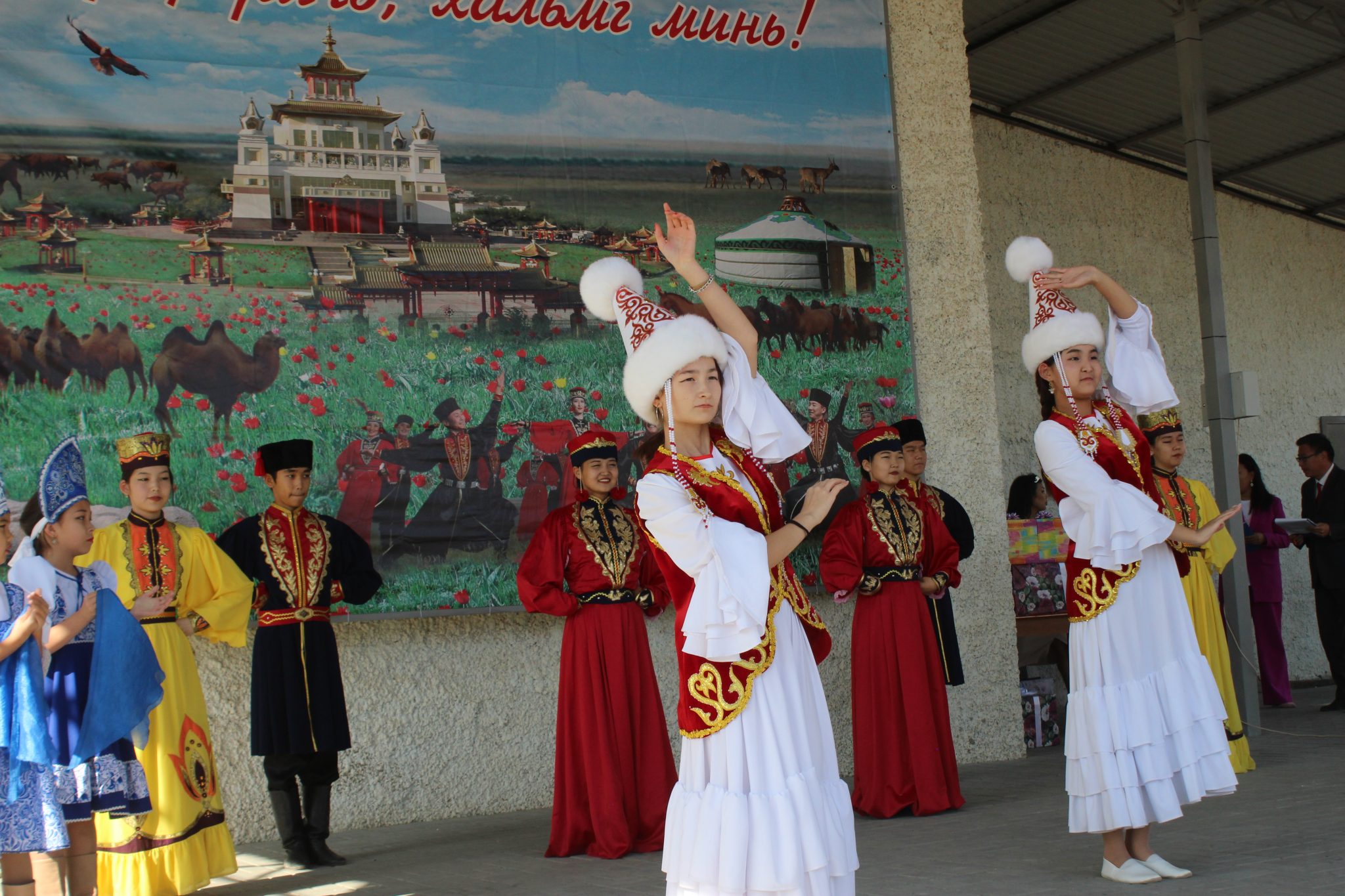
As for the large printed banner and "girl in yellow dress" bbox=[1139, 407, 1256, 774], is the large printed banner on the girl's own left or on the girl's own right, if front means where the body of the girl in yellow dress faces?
on the girl's own right

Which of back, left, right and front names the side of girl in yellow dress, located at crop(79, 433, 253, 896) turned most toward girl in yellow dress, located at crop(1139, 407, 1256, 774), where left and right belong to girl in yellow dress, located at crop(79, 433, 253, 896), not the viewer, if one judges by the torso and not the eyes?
left

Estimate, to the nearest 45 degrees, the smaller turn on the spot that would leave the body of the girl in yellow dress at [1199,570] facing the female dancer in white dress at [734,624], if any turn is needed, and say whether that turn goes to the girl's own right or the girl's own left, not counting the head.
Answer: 0° — they already face them

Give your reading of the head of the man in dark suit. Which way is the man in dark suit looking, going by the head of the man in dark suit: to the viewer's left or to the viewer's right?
to the viewer's left

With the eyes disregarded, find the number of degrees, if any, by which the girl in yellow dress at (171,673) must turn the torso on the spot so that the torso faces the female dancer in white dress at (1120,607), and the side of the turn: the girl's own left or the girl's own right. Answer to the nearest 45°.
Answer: approximately 45° to the girl's own left

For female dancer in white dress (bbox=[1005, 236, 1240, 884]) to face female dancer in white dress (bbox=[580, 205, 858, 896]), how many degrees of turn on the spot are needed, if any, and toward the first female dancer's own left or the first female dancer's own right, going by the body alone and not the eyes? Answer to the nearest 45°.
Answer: approximately 90° to the first female dancer's own right

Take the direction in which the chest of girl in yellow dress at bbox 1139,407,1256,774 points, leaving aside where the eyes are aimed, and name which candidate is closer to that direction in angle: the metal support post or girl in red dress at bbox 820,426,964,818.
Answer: the girl in red dress

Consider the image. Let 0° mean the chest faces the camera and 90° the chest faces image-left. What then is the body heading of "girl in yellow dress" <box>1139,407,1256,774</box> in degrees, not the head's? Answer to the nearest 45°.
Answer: approximately 0°

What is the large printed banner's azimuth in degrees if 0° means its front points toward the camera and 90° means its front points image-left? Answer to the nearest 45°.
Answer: approximately 0°

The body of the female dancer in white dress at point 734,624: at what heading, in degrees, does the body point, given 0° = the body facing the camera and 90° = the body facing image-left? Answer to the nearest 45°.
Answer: approximately 315°
